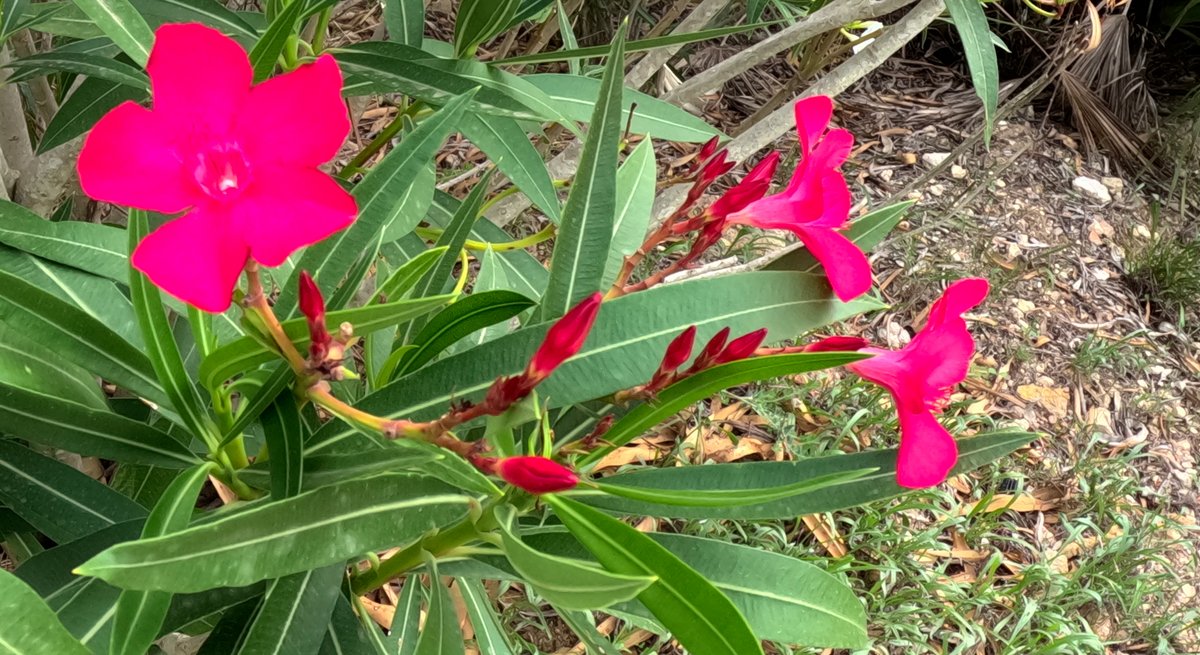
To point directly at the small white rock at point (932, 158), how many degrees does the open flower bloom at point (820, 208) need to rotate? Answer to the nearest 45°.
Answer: approximately 90° to its left

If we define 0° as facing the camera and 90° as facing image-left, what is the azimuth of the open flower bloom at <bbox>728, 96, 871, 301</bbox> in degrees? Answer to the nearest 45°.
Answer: approximately 270°
